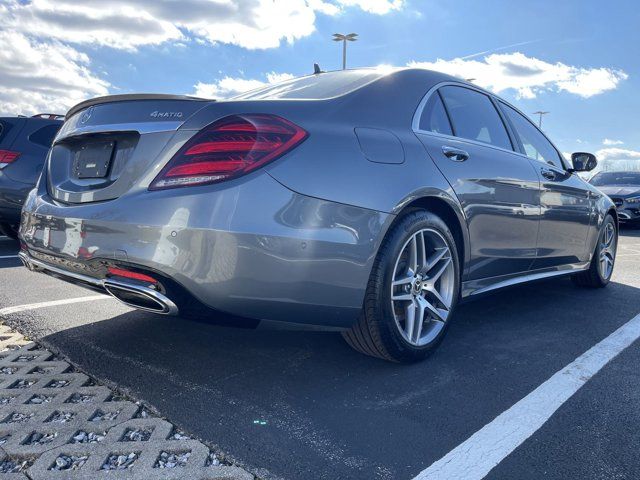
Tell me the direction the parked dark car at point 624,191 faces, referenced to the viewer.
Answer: facing the viewer and to the left of the viewer

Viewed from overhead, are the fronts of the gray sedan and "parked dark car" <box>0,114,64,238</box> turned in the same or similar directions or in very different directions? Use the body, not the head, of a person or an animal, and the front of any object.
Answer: same or similar directions

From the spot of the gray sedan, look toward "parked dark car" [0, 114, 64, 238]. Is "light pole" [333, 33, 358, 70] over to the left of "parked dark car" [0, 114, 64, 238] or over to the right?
right

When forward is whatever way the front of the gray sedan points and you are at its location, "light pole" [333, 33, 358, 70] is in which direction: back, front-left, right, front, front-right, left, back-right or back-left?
front-left

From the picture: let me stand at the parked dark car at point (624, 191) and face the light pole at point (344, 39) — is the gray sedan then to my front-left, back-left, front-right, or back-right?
back-left

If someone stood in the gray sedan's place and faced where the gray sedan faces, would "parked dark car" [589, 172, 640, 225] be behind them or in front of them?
in front

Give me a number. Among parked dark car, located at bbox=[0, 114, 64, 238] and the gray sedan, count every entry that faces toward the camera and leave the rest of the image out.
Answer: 0

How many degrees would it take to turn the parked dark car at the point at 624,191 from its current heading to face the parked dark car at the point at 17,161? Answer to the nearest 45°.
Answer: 0° — it already faces it

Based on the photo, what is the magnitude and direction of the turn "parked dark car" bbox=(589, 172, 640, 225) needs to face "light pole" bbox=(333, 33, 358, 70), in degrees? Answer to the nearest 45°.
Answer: approximately 90° to its right

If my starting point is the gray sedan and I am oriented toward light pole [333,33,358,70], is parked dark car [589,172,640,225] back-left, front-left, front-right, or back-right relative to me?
front-right

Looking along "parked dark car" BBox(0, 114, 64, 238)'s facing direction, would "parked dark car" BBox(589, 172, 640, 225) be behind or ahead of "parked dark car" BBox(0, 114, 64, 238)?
ahead

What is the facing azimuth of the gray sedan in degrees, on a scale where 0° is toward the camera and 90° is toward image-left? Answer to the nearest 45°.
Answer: approximately 225°

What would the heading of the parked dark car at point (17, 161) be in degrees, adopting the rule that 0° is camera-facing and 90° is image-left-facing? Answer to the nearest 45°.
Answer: approximately 225°

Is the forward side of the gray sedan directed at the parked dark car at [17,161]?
no
